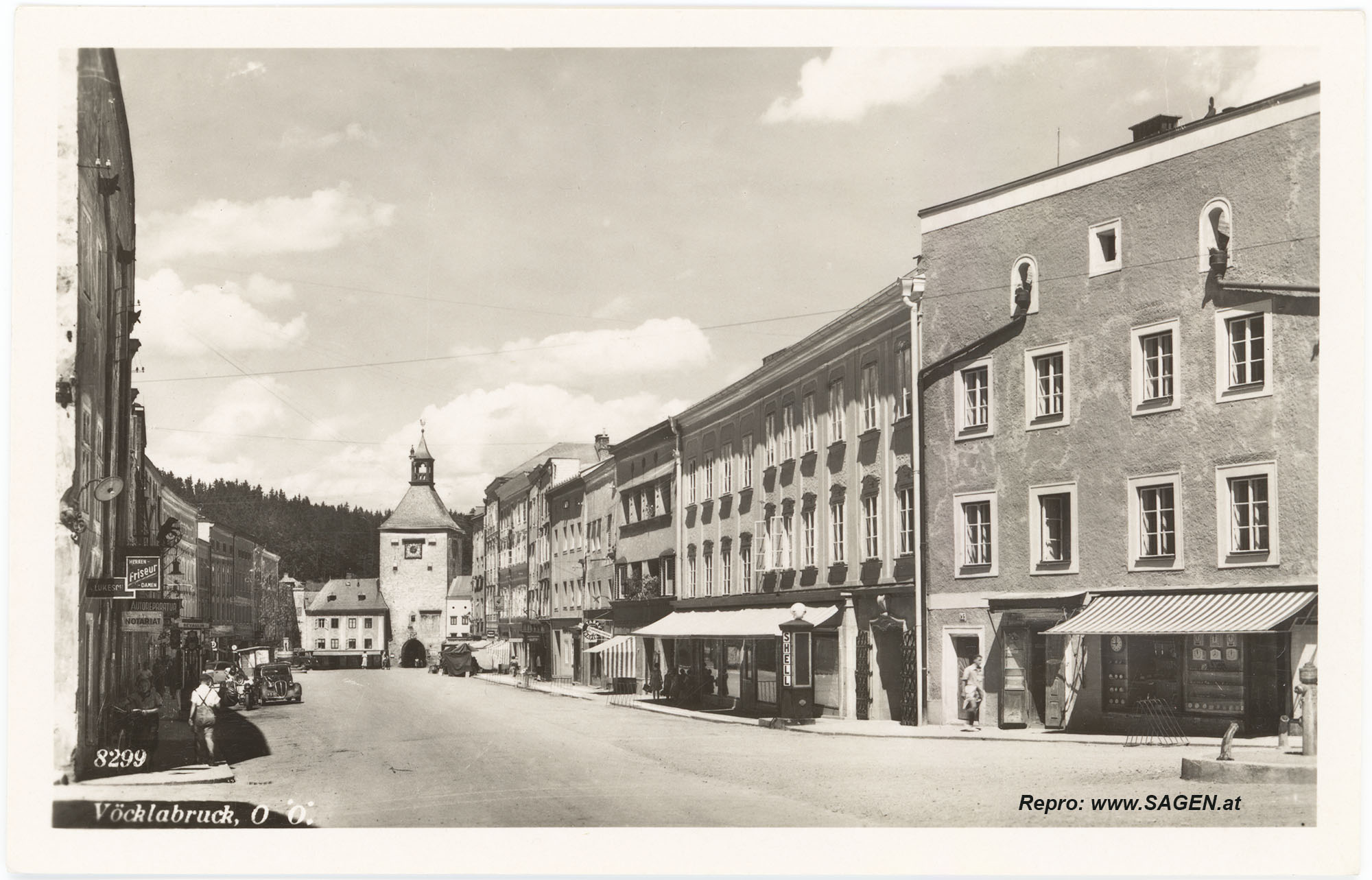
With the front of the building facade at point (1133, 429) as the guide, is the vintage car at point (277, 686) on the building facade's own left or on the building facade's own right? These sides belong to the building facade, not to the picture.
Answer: on the building facade's own right

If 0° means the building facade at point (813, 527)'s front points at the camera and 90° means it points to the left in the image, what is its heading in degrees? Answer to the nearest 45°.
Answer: approximately 45°

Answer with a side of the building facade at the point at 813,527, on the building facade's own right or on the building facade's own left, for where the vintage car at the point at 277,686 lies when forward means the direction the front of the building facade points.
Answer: on the building facade's own right

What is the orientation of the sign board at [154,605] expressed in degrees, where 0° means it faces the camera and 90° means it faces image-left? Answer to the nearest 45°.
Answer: approximately 0°

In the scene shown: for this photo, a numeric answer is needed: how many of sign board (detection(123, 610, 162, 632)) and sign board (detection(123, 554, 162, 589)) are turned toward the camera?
2
